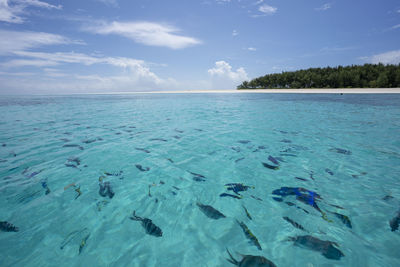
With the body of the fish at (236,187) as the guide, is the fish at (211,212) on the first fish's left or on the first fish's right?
on the first fish's left

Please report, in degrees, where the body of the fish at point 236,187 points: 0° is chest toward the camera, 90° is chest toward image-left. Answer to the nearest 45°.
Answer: approximately 90°

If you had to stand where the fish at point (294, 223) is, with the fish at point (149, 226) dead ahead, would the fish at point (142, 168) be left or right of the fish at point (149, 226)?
right

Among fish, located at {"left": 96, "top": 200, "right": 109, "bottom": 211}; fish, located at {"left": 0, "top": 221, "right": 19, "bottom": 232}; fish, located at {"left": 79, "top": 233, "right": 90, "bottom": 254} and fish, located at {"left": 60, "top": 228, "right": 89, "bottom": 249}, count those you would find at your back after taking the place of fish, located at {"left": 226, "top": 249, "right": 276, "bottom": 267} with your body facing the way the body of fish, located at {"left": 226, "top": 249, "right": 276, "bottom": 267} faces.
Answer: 4

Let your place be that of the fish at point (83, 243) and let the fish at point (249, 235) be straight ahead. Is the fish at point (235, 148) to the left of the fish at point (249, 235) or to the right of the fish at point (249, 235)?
left
